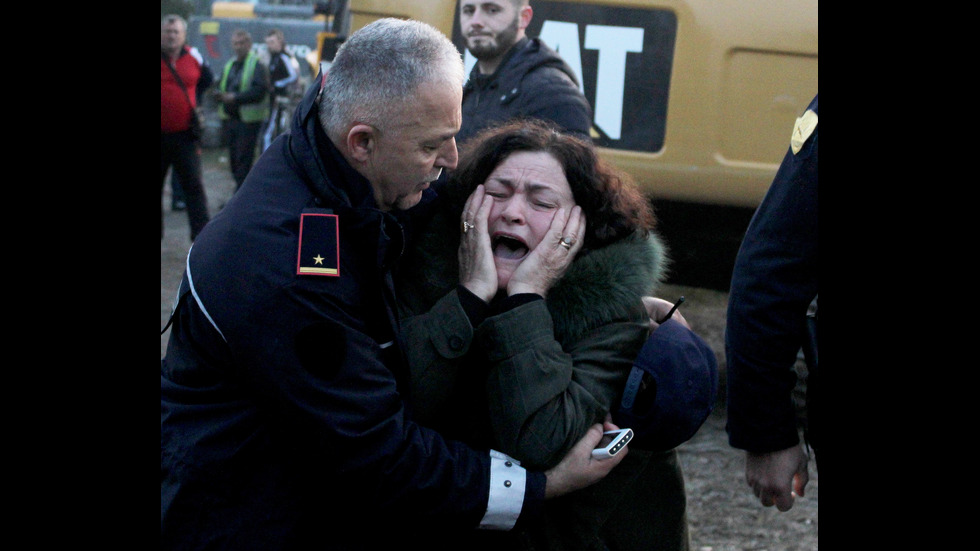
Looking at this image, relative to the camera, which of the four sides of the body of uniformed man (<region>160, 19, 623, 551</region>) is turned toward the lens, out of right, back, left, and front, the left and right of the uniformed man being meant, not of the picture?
right

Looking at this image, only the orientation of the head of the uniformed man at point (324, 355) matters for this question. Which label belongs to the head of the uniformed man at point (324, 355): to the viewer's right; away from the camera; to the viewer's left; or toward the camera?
to the viewer's right

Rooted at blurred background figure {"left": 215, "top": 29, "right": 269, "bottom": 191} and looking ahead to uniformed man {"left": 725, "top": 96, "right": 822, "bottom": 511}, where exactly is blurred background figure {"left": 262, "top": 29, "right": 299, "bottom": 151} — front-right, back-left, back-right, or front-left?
back-left

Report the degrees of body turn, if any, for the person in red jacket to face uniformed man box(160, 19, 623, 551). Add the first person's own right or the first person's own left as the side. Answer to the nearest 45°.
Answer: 0° — they already face them

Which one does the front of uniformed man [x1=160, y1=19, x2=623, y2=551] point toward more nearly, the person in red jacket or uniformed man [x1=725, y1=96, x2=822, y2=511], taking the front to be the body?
the uniformed man

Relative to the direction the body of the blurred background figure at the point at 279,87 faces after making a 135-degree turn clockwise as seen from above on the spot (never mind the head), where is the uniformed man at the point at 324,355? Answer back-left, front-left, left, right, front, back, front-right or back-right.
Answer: back

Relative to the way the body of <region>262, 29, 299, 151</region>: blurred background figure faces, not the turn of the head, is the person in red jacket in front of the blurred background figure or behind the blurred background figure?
in front

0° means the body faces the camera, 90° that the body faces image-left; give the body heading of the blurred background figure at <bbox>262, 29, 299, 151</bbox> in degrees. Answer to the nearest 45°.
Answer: approximately 45°
